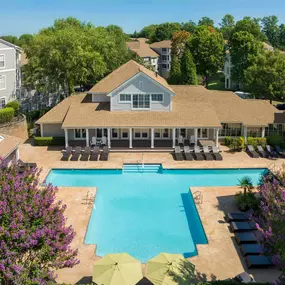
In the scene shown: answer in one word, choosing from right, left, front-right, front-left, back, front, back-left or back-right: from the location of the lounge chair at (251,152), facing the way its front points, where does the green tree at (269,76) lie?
back-left

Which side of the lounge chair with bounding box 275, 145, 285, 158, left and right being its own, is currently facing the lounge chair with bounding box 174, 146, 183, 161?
right

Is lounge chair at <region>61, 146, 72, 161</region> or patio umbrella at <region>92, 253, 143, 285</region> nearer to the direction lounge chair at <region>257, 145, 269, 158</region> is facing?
the patio umbrella

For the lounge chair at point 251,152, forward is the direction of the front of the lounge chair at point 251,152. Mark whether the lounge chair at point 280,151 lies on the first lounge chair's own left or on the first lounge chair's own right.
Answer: on the first lounge chair's own left

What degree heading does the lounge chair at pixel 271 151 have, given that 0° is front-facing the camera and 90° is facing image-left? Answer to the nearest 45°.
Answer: approximately 315°

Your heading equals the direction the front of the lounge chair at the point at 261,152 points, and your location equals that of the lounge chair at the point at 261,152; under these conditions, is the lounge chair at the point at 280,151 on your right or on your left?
on your left

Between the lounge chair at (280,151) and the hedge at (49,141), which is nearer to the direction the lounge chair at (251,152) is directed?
the lounge chair

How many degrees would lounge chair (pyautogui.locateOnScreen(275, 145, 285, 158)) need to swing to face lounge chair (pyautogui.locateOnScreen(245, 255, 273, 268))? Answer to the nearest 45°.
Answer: approximately 45° to its right

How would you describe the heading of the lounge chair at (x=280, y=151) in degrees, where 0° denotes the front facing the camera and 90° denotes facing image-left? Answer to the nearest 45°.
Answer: approximately 315°

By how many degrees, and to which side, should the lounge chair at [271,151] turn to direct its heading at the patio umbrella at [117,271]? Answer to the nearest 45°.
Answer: approximately 45° to its right

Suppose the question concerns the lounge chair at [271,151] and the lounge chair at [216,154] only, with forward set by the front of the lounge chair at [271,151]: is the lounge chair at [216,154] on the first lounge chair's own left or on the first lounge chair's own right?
on the first lounge chair's own right

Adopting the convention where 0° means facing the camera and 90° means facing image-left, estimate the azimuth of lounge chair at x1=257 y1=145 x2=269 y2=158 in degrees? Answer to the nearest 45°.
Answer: approximately 315°

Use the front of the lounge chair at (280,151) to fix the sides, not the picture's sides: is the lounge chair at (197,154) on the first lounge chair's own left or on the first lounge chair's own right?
on the first lounge chair's own right
